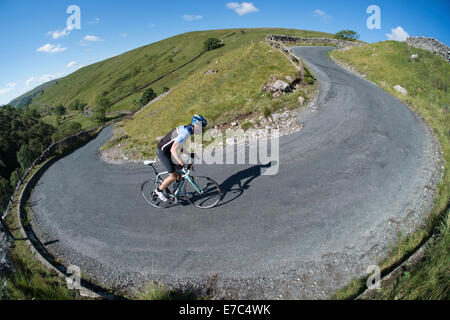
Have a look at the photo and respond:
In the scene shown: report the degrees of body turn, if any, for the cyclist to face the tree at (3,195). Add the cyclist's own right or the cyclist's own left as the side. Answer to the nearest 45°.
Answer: approximately 135° to the cyclist's own left

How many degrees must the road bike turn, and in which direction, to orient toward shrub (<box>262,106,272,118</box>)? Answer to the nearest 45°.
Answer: approximately 45° to its left

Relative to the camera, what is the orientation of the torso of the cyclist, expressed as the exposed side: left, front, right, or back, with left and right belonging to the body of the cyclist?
right

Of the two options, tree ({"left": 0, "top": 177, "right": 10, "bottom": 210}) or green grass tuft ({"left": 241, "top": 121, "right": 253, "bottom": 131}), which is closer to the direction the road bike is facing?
the green grass tuft

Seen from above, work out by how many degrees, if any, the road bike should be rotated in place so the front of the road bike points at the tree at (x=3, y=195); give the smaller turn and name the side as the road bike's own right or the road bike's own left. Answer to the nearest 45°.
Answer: approximately 135° to the road bike's own left

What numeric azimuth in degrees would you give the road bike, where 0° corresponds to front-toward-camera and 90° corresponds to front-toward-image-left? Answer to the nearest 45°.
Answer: approximately 270°

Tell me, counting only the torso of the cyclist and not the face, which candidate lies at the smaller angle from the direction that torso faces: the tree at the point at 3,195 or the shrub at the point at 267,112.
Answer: the shrub
